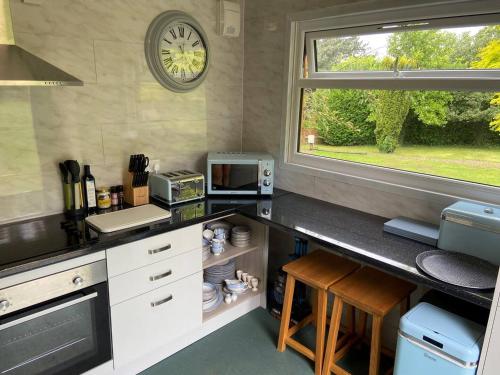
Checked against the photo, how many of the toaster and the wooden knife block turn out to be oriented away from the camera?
0

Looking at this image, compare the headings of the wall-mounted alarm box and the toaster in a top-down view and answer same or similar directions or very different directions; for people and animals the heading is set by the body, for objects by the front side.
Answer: same or similar directions

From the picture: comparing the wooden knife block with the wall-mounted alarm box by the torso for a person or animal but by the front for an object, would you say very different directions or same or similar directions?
same or similar directions

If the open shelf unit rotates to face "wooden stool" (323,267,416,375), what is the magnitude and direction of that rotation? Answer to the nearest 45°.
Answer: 0° — it already faces it

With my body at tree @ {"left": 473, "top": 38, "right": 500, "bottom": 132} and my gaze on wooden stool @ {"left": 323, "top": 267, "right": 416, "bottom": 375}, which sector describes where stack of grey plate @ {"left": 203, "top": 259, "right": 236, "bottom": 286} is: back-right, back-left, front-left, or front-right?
front-right

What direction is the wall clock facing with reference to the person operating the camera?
facing the viewer and to the right of the viewer

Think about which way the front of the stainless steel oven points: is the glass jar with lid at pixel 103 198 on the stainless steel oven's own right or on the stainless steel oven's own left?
on the stainless steel oven's own left

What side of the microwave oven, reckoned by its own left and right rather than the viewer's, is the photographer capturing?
front

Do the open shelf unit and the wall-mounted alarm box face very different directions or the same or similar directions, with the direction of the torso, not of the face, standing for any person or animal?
same or similar directions
